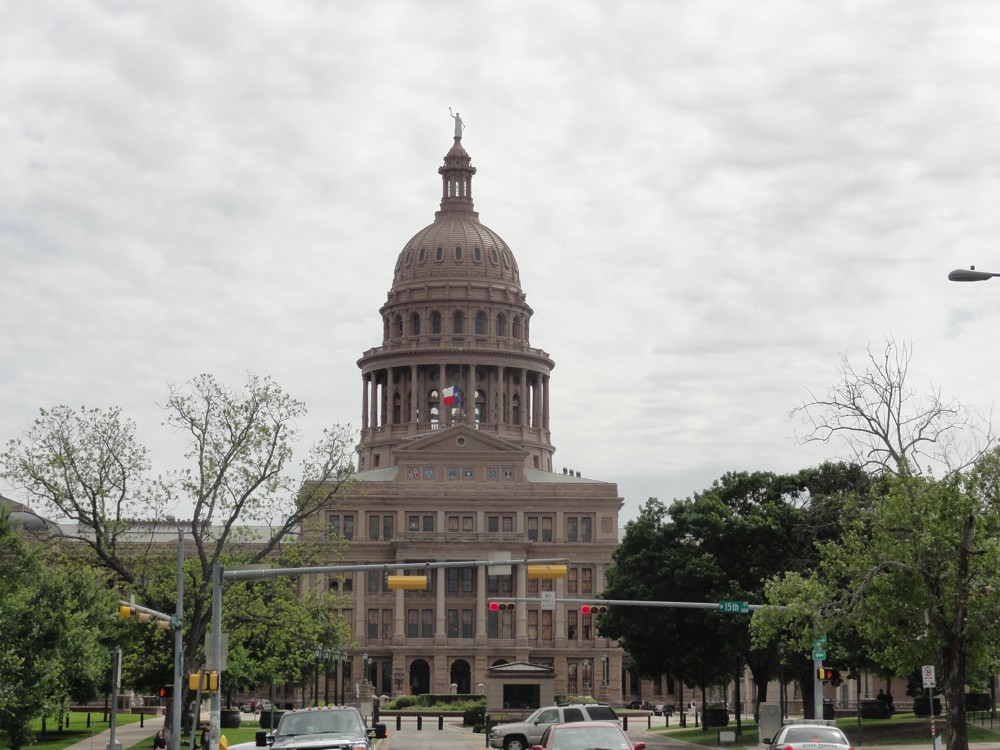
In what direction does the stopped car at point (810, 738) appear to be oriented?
away from the camera

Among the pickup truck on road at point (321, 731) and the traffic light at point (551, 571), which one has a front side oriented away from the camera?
the traffic light

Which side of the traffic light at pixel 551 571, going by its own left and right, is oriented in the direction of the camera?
back

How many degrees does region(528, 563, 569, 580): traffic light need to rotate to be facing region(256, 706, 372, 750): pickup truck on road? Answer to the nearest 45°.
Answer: approximately 180°

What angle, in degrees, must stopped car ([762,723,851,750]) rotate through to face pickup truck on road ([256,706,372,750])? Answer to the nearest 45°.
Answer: approximately 135° to its left

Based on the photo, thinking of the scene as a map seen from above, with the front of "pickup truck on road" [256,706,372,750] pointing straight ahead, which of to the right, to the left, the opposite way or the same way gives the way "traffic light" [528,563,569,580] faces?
the opposite way
